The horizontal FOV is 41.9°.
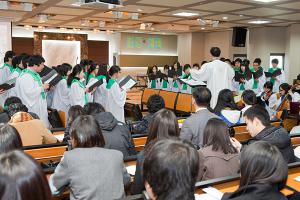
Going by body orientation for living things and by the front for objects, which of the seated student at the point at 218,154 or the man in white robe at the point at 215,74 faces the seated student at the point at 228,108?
the seated student at the point at 218,154

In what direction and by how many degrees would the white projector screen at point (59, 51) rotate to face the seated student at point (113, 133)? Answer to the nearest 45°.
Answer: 0° — it already faces them

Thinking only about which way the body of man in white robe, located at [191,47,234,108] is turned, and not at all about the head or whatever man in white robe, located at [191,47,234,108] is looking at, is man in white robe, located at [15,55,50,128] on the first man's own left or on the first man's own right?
on the first man's own left

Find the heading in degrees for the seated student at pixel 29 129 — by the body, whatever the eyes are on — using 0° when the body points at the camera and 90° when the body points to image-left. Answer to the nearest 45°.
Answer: approximately 225°

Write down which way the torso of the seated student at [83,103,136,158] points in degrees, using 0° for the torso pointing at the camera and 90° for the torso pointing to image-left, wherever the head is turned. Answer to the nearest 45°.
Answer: approximately 135°

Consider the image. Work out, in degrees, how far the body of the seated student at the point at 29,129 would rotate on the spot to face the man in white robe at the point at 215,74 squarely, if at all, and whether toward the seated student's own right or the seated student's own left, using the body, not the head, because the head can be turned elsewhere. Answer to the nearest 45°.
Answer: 0° — they already face them

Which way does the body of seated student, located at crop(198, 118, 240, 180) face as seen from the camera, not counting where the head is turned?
away from the camera

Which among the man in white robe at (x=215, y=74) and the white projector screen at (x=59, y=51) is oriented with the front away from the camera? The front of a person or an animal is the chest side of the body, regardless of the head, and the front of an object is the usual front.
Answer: the man in white robe

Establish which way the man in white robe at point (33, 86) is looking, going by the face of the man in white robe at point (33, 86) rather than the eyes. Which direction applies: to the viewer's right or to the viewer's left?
to the viewer's right

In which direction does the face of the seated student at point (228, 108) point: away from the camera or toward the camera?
away from the camera
